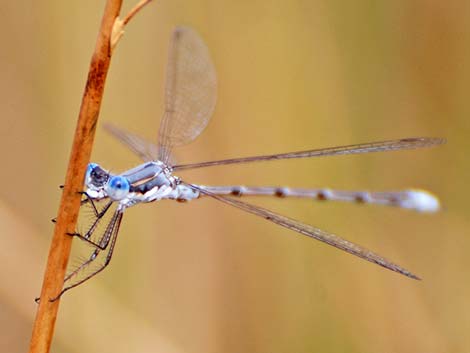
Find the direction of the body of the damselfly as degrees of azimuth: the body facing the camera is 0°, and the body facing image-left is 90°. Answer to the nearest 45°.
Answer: approximately 90°
